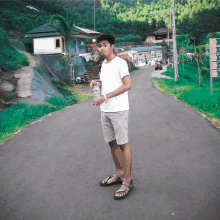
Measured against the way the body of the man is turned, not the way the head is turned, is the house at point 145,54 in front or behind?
behind

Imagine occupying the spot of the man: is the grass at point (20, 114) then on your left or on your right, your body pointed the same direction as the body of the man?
on your right

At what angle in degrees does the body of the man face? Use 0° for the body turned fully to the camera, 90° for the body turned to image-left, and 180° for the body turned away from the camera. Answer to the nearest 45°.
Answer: approximately 45°

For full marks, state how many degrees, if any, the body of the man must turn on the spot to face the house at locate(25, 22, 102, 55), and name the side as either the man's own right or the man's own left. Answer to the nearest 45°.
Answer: approximately 135° to the man's own right
